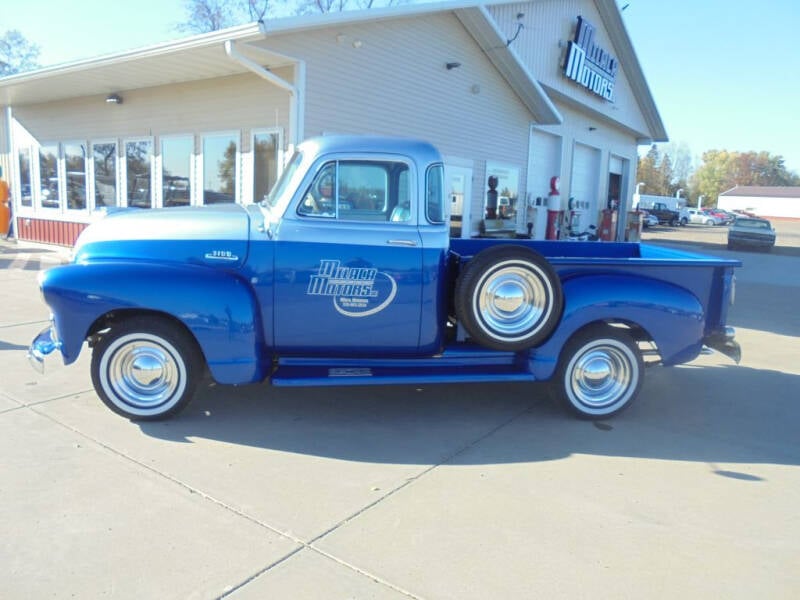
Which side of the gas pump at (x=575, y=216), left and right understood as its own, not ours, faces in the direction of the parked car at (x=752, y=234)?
left

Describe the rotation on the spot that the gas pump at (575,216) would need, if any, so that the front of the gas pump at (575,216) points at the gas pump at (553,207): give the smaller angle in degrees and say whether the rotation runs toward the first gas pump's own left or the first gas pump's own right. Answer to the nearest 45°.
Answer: approximately 45° to the first gas pump's own right

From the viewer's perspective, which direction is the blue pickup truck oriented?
to the viewer's left

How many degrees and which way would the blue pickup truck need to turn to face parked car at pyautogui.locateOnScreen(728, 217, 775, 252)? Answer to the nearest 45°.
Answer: approximately 135° to its right

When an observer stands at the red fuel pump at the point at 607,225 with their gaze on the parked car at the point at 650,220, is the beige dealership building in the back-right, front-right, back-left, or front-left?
back-left

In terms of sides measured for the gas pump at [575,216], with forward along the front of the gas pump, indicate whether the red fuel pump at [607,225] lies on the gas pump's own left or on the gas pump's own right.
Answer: on the gas pump's own left

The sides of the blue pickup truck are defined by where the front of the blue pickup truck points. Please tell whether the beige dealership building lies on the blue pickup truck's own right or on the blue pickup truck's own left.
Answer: on the blue pickup truck's own right

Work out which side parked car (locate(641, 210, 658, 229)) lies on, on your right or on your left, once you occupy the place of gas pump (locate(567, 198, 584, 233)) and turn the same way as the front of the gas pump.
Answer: on your left

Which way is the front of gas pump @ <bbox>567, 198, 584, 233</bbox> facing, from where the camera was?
facing the viewer and to the right of the viewer
